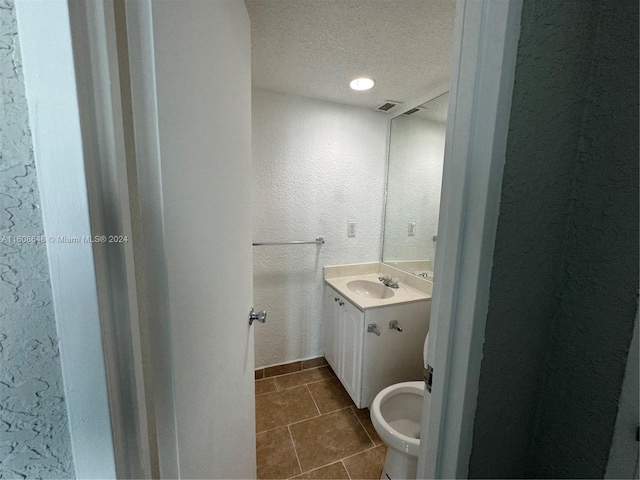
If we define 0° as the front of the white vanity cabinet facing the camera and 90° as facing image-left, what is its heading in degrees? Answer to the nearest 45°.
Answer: approximately 45°

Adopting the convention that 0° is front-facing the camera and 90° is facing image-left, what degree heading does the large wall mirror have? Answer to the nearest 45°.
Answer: approximately 45°

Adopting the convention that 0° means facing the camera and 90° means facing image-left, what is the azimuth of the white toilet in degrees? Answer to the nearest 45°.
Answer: approximately 45°
